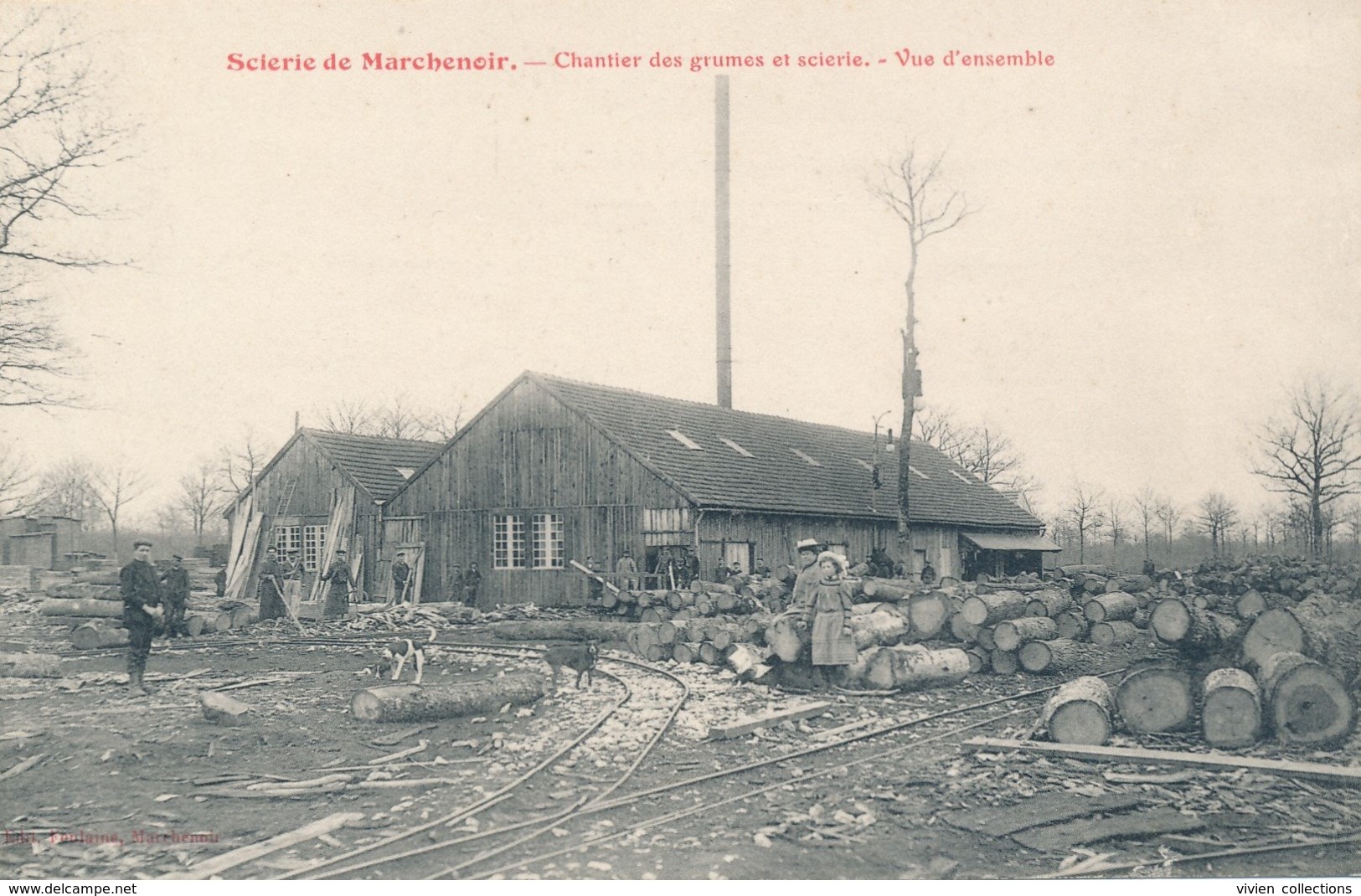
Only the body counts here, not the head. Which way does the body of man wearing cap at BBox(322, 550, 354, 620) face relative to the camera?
toward the camera

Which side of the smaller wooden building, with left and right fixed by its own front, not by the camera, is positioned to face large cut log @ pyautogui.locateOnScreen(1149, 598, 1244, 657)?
left

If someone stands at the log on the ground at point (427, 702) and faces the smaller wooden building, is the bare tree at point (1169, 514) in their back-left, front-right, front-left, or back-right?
front-right

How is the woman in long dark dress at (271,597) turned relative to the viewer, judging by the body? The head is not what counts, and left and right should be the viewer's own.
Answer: facing the viewer

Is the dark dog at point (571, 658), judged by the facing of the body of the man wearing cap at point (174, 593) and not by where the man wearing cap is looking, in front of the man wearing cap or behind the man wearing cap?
in front

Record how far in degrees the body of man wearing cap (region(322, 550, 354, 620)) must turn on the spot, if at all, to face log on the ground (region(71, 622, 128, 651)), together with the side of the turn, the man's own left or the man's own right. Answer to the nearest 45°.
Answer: approximately 45° to the man's own right

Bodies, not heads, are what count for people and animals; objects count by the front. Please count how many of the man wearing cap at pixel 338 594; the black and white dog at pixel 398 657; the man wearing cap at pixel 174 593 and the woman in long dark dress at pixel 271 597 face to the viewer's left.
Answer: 1

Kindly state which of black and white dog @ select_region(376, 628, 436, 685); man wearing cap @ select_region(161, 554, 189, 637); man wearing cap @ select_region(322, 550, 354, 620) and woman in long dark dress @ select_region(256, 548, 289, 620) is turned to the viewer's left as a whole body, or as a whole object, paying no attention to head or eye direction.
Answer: the black and white dog

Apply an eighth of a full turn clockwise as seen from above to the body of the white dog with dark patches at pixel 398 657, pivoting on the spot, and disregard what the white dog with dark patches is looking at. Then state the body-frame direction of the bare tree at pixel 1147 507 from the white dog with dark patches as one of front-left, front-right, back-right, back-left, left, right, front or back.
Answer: right

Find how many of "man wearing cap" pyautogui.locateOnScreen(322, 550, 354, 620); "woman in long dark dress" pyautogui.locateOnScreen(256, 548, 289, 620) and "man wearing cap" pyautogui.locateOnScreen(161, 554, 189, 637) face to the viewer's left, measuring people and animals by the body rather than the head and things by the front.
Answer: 0

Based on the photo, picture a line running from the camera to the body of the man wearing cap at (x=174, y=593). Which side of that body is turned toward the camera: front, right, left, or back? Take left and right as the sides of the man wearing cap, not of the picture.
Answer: front

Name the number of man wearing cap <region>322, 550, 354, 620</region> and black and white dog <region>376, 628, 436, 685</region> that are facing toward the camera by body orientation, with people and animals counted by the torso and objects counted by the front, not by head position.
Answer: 1
